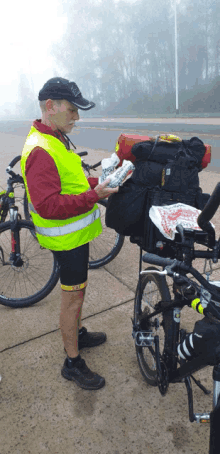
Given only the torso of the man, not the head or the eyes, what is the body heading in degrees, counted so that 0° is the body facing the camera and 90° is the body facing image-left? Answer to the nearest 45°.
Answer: approximately 270°

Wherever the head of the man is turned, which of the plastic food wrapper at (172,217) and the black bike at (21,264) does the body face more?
the plastic food wrapper

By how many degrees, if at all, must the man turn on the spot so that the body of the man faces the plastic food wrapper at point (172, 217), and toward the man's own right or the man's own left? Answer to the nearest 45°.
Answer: approximately 45° to the man's own right

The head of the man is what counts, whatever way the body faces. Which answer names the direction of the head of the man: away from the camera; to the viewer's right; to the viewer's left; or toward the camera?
to the viewer's right

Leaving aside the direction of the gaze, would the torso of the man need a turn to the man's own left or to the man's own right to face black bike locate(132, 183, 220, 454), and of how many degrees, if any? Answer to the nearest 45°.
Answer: approximately 45° to the man's own right

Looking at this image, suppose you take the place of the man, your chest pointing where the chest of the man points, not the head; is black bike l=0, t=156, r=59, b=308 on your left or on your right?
on your left
